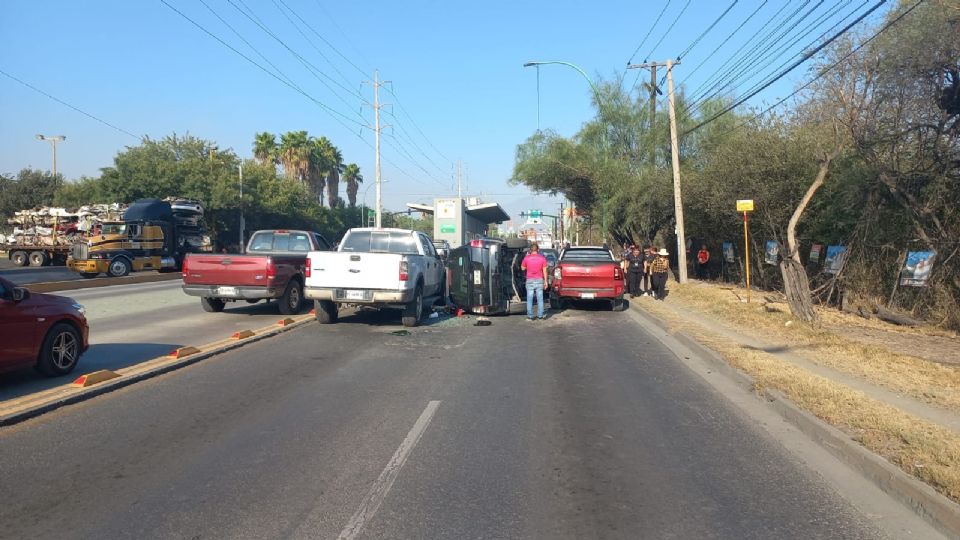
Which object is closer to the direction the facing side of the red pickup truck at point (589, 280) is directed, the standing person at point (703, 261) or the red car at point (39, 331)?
the standing person

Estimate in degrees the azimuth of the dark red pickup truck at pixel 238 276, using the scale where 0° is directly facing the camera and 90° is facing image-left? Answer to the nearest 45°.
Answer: approximately 225°

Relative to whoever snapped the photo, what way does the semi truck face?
facing the viewer and to the left of the viewer

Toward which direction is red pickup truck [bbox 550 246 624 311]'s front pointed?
away from the camera

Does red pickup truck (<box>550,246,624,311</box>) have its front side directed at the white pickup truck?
no

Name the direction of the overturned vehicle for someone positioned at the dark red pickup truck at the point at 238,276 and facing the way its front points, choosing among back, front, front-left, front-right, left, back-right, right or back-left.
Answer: front-right

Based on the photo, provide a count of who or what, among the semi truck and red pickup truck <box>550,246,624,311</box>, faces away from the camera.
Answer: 1

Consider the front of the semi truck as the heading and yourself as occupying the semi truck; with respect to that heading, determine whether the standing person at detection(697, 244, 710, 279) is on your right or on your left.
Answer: on your left

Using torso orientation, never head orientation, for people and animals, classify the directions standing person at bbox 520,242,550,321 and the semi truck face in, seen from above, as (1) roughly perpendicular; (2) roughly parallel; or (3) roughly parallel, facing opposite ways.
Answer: roughly parallel, facing opposite ways

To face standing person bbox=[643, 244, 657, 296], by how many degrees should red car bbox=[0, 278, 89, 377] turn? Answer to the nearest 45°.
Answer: approximately 45° to its right

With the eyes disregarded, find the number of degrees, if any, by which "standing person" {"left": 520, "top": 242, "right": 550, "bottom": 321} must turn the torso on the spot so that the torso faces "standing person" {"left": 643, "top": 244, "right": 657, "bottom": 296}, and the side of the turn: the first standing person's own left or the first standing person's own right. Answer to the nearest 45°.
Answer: approximately 45° to the first standing person's own right

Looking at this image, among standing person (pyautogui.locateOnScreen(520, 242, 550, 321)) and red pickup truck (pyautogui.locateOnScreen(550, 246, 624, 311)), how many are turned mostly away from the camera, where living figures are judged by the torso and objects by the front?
2

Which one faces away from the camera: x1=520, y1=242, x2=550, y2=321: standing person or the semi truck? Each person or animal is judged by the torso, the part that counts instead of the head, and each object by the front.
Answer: the standing person

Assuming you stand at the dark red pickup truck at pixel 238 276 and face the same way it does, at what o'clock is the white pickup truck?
The white pickup truck is roughly at 3 o'clock from the dark red pickup truck.

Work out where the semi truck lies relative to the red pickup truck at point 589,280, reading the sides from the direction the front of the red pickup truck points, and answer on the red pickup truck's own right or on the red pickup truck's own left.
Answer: on the red pickup truck's own left

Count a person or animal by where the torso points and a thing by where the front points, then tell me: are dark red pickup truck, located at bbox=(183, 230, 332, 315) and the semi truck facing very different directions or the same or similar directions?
very different directions

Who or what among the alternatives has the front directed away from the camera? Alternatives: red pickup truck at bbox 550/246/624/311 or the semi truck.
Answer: the red pickup truck
